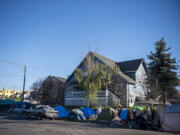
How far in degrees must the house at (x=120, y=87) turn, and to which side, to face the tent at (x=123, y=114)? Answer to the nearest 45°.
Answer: approximately 45° to its left

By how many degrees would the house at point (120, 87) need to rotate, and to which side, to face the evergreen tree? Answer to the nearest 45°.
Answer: approximately 90° to its left

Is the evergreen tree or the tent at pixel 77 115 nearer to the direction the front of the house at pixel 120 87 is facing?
the tent

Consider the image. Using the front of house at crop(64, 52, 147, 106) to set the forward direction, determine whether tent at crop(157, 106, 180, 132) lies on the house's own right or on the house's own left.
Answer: on the house's own left

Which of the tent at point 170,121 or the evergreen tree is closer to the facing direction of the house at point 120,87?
the tent

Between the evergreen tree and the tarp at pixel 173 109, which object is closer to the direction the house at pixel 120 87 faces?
the tarp

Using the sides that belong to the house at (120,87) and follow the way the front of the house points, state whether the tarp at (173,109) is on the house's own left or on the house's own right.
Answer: on the house's own left

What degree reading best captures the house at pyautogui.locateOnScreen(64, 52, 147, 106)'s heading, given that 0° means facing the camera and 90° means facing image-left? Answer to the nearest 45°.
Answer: approximately 45°
